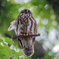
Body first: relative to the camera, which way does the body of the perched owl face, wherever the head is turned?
toward the camera
